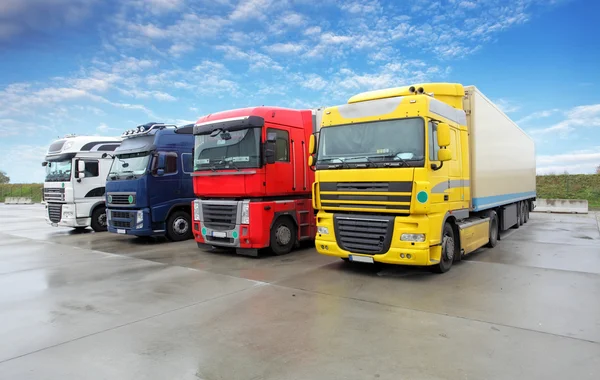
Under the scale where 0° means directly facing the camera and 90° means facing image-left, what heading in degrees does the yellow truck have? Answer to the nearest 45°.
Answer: approximately 45°

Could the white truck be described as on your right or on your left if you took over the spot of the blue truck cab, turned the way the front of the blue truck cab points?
on your right

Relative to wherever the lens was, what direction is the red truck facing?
facing the viewer and to the left of the viewer

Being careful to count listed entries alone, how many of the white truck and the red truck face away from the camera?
0

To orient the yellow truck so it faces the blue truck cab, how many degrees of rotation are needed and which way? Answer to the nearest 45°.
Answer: approximately 45° to its right

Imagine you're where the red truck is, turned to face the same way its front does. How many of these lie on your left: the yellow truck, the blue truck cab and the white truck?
1

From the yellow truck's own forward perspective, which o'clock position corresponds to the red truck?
The red truck is roughly at 2 o'clock from the yellow truck.

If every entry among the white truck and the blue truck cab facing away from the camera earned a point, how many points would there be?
0

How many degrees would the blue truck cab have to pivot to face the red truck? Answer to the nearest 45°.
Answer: approximately 90° to its left

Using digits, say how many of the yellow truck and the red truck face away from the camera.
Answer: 0

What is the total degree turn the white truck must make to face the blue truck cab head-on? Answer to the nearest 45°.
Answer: approximately 90° to its left

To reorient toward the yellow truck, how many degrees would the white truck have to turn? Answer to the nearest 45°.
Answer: approximately 90° to its left

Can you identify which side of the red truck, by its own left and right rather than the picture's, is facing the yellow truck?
left

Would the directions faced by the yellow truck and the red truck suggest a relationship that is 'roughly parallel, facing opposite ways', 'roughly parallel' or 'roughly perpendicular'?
roughly parallel

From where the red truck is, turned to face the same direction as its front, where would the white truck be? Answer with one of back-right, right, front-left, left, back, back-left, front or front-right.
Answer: right

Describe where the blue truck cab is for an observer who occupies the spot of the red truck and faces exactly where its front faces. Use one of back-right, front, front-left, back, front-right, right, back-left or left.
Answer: right

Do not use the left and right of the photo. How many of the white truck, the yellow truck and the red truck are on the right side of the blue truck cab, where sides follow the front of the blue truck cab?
1

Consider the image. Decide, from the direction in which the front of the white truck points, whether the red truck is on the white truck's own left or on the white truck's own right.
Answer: on the white truck's own left
